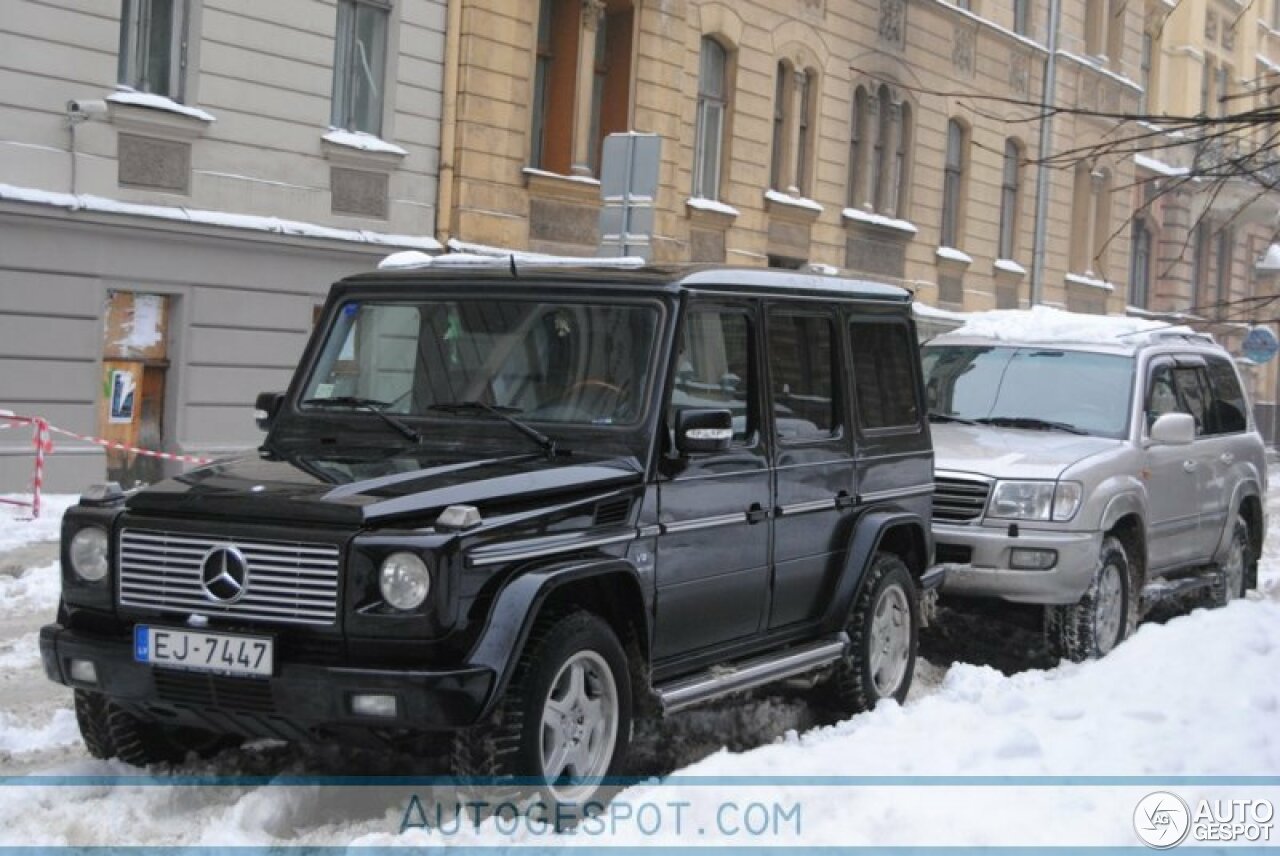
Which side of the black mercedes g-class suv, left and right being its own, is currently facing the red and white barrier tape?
right

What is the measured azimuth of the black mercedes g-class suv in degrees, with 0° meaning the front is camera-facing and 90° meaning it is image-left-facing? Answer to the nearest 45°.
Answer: approximately 45°

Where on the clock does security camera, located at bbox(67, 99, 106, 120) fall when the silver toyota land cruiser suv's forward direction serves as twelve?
The security camera is roughly at 2 o'clock from the silver toyota land cruiser suv.

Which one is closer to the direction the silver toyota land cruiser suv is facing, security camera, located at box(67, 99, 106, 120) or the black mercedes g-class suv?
the black mercedes g-class suv

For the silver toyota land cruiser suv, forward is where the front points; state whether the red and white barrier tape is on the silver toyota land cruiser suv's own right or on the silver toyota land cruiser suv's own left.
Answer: on the silver toyota land cruiser suv's own right

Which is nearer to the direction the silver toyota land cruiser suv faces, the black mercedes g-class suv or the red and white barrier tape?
the black mercedes g-class suv

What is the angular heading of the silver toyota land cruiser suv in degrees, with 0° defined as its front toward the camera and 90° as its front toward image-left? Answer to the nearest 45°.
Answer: approximately 45°

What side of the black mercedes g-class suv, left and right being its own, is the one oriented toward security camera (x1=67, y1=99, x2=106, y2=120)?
right
